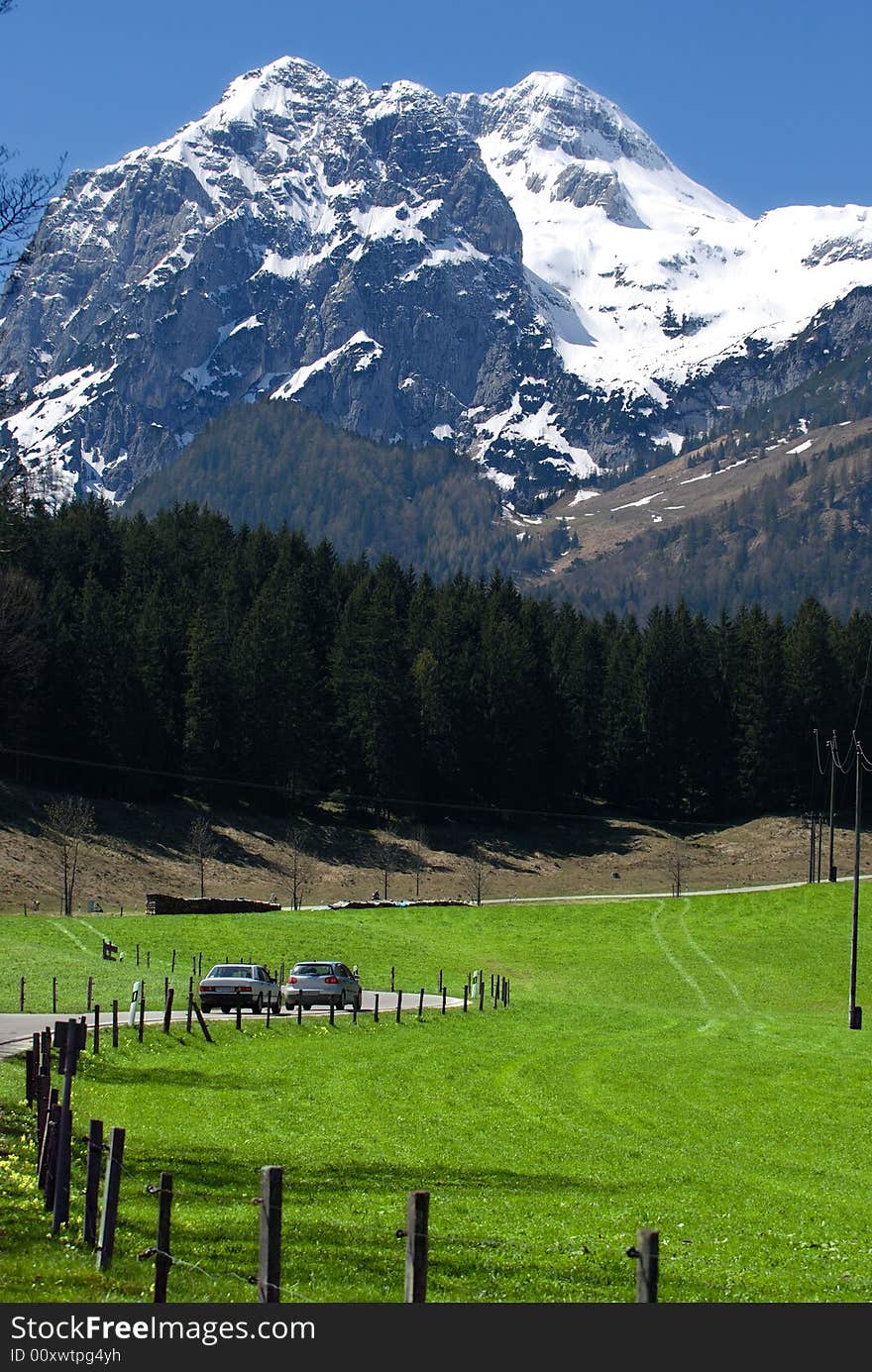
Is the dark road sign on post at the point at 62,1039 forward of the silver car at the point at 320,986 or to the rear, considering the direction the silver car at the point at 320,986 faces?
to the rear

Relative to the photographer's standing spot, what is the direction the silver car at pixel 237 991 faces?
facing away from the viewer and to the right of the viewer

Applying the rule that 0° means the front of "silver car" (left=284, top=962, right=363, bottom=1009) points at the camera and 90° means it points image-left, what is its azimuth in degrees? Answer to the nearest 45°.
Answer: approximately 225°

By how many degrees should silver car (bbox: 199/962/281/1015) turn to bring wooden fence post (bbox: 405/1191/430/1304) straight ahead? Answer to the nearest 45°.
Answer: approximately 135° to its right

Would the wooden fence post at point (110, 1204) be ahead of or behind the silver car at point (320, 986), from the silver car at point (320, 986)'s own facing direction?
behind

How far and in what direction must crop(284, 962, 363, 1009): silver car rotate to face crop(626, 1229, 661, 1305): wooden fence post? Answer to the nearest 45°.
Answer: approximately 135° to its right

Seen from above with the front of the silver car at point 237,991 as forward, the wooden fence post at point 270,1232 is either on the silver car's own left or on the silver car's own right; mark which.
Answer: on the silver car's own right

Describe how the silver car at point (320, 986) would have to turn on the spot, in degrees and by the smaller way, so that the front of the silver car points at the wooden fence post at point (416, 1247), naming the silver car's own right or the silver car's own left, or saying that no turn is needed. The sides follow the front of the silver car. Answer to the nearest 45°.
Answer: approximately 135° to the silver car's own right

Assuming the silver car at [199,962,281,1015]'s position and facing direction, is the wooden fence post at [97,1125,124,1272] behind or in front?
behind

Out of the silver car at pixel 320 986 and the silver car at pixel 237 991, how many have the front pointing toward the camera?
0

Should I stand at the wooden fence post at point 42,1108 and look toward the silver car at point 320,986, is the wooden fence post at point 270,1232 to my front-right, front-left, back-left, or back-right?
back-right

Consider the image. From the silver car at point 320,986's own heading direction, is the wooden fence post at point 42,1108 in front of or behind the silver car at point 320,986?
behind

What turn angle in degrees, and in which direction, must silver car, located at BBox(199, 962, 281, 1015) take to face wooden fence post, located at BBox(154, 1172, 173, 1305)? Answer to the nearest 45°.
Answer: approximately 135° to its right

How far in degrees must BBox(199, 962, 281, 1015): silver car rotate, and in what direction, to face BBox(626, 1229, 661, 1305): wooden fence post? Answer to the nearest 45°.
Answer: approximately 135° to its right

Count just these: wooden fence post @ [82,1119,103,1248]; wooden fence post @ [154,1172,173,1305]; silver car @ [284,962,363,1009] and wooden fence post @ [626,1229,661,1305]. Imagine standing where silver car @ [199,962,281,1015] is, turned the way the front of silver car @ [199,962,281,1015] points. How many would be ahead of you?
1
